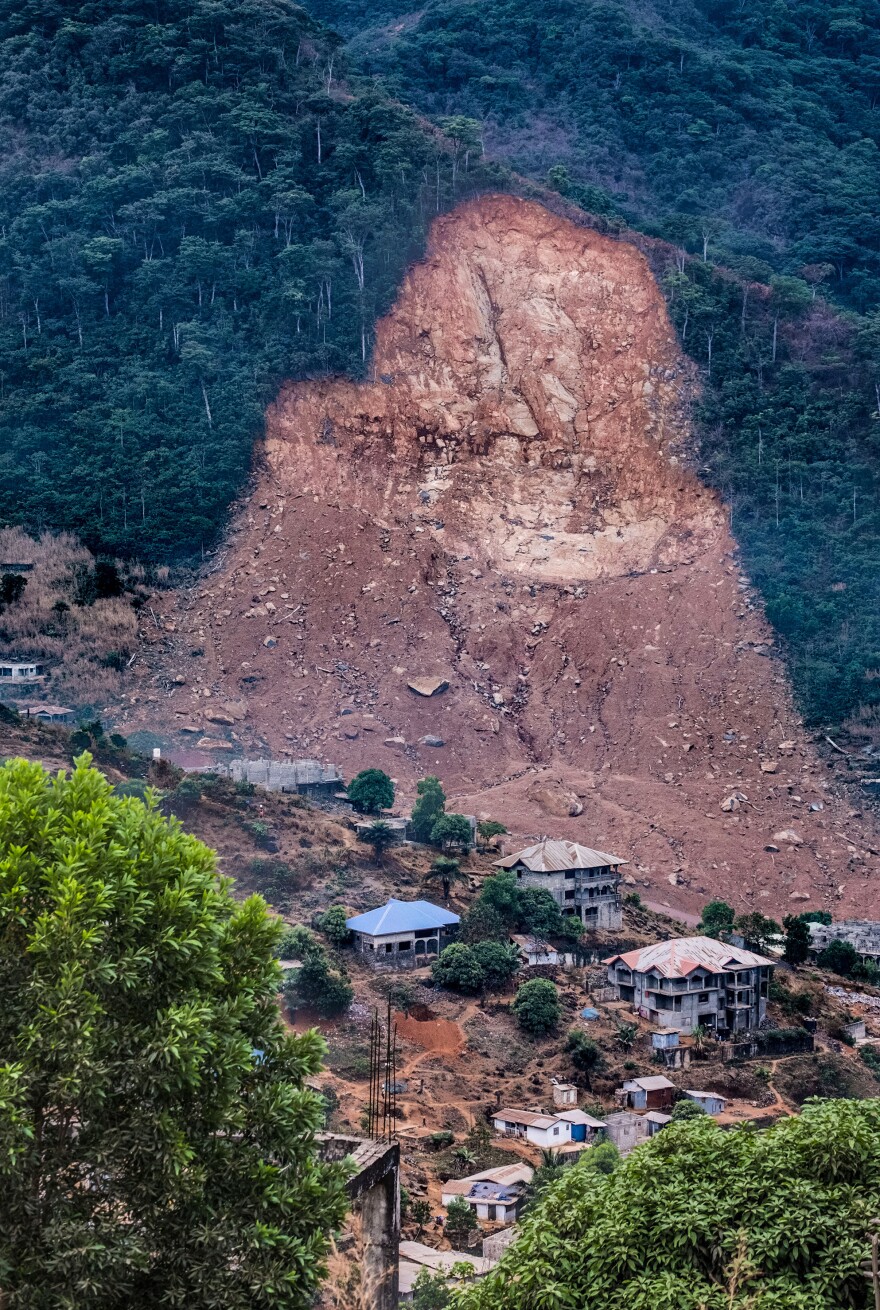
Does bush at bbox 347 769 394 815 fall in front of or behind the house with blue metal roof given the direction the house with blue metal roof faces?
behind

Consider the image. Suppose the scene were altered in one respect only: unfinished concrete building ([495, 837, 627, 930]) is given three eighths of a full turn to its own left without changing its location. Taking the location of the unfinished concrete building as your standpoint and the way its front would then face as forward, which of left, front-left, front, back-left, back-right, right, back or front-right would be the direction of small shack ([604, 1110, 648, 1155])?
back

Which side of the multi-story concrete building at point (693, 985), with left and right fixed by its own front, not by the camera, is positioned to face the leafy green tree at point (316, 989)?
right

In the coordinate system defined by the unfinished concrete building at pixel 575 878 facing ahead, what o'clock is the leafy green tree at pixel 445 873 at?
The leafy green tree is roughly at 4 o'clock from the unfinished concrete building.

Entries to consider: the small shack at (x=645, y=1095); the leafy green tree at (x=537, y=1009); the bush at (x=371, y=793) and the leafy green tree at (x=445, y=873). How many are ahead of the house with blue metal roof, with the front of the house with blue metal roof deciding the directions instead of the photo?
2

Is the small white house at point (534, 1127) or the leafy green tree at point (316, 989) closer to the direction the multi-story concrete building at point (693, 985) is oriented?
the small white house

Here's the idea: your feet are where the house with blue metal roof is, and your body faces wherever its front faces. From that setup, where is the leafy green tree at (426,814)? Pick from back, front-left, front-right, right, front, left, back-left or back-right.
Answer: back-left

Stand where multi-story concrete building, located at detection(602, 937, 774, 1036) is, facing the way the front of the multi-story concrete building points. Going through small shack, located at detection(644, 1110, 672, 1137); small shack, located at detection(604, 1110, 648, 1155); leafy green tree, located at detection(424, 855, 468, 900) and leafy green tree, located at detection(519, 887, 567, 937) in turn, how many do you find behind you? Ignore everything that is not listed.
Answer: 2

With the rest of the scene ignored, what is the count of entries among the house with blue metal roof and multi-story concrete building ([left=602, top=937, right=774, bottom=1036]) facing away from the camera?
0

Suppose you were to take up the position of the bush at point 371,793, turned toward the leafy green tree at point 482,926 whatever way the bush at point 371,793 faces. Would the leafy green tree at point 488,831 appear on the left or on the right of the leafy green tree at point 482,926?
left

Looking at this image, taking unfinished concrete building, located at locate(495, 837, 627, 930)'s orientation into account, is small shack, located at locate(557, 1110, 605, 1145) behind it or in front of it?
in front

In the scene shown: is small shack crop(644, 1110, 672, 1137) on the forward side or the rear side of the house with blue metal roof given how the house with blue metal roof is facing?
on the forward side

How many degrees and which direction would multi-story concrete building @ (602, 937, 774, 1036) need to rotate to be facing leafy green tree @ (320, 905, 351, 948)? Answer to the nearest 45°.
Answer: approximately 135° to its right
